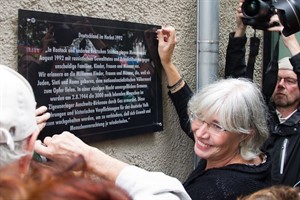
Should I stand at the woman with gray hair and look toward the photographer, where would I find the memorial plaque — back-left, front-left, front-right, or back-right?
back-left

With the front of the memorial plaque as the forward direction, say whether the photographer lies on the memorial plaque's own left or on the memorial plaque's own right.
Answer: on the memorial plaque's own left

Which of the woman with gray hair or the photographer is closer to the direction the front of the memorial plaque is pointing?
the woman with gray hair

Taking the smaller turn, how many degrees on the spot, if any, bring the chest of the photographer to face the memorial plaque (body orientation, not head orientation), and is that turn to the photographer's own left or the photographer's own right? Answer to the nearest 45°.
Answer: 0° — they already face it

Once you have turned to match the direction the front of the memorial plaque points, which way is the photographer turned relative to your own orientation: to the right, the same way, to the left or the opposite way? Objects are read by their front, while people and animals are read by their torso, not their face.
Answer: to the right

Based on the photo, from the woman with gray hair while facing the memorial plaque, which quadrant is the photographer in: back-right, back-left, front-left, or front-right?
back-right

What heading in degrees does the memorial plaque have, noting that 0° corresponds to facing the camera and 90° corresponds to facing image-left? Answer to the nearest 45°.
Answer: approximately 315°

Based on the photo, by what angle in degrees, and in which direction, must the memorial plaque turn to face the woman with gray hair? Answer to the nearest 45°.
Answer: approximately 45° to its left

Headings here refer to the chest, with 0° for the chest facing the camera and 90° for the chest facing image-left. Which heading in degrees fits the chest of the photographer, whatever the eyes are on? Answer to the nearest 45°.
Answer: approximately 45°
